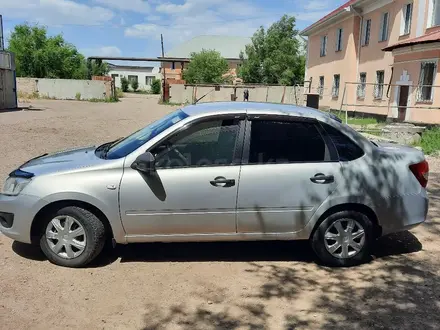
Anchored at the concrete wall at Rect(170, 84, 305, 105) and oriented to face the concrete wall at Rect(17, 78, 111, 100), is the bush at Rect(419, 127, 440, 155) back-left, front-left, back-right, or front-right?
back-left

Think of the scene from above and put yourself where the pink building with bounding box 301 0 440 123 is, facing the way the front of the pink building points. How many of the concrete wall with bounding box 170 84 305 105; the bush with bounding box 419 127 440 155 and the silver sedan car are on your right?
1

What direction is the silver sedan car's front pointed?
to the viewer's left

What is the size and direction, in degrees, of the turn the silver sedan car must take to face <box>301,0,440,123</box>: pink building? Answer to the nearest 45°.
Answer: approximately 135° to its right

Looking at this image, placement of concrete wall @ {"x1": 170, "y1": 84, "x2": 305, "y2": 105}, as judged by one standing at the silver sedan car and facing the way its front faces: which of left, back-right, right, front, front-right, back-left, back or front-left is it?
right

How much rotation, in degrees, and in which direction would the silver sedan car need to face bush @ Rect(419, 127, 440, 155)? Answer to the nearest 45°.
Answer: approximately 135° to its right

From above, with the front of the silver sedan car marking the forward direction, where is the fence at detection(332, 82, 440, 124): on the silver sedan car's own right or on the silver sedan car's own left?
on the silver sedan car's own right

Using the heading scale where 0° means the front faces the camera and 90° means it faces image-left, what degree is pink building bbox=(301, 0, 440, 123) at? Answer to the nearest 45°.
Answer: approximately 45°
